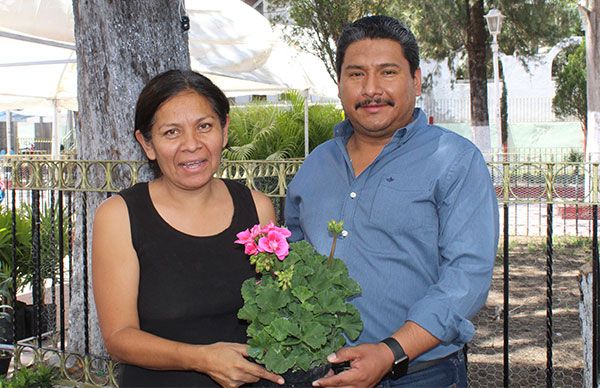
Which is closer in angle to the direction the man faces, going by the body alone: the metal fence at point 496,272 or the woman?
the woman

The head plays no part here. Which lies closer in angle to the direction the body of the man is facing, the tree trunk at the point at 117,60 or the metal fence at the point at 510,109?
the tree trunk

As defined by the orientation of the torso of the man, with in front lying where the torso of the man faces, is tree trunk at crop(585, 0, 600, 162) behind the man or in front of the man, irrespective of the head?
behind

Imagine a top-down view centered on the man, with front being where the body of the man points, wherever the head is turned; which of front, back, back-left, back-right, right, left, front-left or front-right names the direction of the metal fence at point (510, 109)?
back-right

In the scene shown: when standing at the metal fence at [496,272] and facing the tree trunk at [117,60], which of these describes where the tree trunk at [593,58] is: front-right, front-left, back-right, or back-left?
back-right

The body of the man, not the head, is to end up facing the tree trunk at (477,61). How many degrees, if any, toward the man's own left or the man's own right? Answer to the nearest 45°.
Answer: approximately 135° to the man's own right

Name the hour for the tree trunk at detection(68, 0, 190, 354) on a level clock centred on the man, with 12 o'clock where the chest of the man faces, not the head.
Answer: The tree trunk is roughly at 3 o'clock from the man.

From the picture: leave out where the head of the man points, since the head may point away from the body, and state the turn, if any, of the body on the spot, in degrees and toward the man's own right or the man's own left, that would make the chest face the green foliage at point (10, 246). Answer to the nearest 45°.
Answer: approximately 90° to the man's own right

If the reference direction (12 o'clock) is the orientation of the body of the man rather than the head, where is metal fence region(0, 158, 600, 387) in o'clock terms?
The metal fence is roughly at 5 o'clock from the man.

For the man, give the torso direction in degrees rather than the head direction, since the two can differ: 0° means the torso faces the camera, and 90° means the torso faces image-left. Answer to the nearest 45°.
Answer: approximately 45°

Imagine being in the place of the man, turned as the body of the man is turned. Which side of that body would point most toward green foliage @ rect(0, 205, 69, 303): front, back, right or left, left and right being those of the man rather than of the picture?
right
